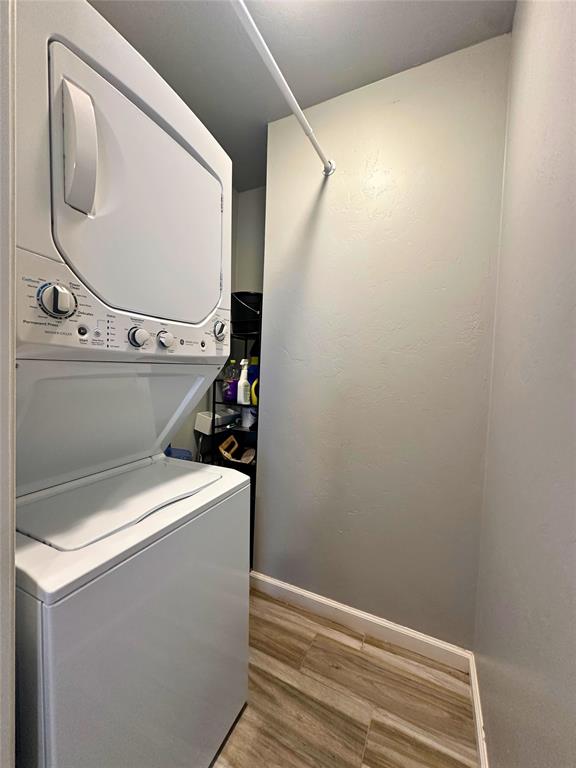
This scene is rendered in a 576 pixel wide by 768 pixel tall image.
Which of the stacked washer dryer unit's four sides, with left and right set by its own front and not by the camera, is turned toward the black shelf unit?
left

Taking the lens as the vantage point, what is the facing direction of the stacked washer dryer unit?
facing the viewer and to the right of the viewer

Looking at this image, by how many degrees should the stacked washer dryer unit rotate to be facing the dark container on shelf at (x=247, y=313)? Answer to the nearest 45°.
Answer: approximately 90° to its left

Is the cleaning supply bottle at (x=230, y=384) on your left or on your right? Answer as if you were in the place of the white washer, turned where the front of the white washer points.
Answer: on your left

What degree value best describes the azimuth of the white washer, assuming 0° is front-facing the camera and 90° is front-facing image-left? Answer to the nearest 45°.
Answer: approximately 315°

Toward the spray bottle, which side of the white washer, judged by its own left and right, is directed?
left

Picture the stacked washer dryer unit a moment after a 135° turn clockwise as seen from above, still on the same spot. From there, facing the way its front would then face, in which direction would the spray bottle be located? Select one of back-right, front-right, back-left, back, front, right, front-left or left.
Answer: back-right
